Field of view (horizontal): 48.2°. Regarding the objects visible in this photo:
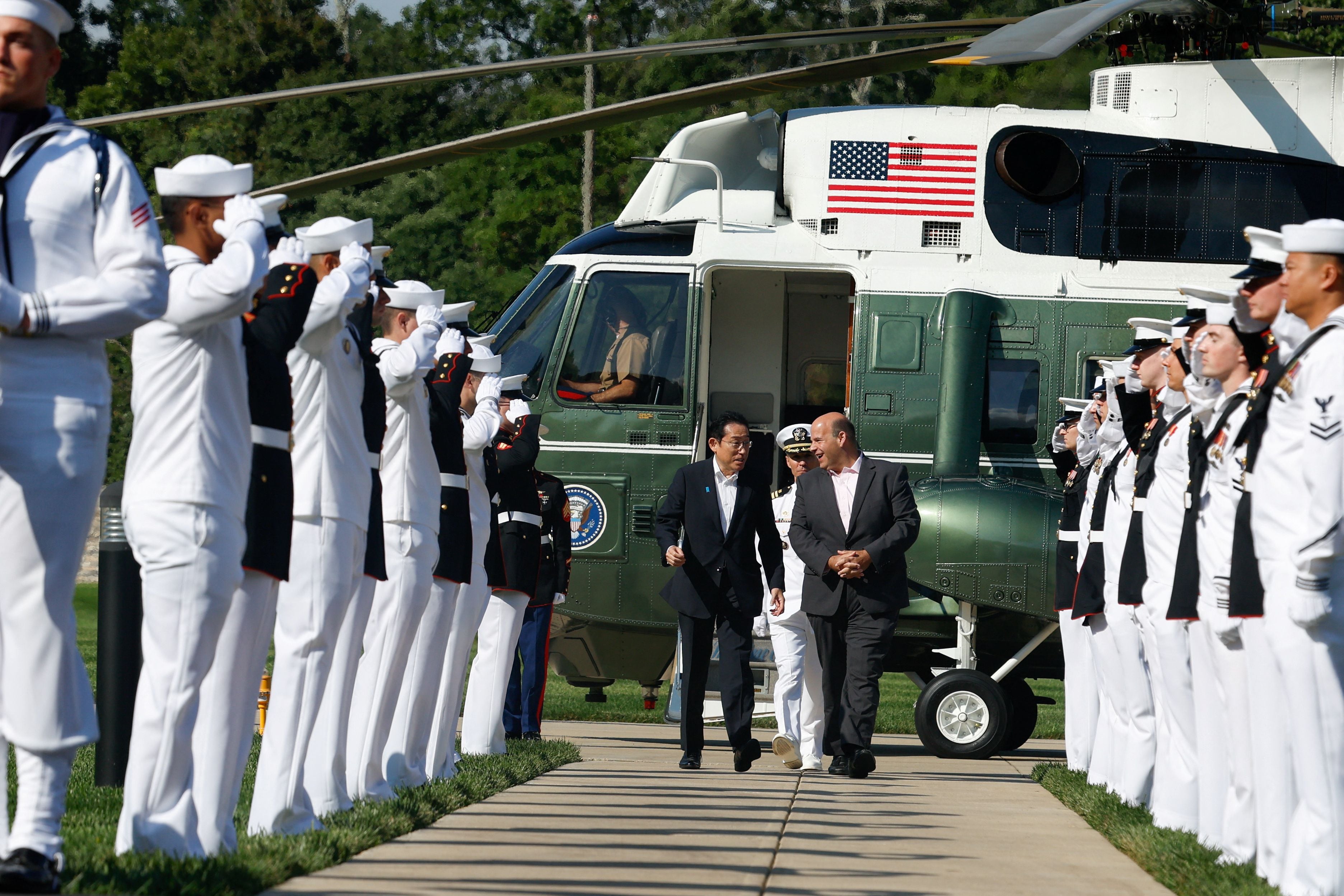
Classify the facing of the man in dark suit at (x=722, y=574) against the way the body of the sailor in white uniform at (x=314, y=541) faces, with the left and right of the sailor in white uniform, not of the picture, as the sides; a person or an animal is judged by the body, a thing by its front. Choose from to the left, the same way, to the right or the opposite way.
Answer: to the right

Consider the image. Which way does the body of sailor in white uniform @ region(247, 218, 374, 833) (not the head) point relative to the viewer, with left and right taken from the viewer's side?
facing to the right of the viewer

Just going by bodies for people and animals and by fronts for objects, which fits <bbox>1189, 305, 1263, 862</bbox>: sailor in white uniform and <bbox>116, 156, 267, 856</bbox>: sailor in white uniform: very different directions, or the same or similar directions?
very different directions

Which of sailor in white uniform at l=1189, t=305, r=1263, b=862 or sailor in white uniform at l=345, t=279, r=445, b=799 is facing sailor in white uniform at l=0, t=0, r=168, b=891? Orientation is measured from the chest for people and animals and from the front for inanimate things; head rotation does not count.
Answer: sailor in white uniform at l=1189, t=305, r=1263, b=862

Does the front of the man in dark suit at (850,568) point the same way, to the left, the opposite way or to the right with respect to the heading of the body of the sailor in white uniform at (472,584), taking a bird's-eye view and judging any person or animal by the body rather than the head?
to the right

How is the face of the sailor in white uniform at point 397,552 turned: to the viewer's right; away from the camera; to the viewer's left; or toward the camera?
to the viewer's right

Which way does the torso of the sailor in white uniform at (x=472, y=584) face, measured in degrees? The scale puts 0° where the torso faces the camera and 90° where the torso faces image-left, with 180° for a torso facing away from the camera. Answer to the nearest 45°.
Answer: approximately 270°

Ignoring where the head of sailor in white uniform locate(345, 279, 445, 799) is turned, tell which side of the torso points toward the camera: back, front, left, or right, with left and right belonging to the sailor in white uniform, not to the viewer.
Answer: right

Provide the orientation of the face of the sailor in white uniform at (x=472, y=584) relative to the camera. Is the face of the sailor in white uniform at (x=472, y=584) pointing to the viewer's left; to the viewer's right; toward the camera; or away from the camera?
to the viewer's right

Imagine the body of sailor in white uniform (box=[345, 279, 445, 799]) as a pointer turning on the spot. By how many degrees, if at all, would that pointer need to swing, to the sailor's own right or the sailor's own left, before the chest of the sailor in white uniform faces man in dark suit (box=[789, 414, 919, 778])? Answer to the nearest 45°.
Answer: approximately 45° to the sailor's own left

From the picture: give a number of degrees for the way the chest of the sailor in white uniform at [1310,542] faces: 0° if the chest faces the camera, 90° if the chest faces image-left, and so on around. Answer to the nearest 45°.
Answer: approximately 90°

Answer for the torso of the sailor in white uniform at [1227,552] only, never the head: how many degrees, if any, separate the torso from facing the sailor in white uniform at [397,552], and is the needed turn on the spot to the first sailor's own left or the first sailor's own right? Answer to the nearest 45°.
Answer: approximately 45° to the first sailor's own right
